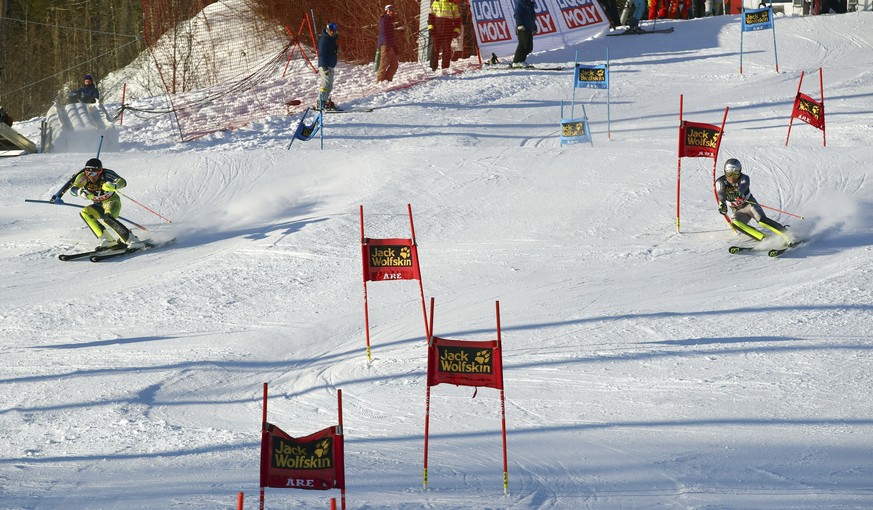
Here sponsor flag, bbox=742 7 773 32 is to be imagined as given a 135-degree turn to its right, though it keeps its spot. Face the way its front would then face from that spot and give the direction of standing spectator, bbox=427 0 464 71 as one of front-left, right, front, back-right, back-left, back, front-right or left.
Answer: front-left

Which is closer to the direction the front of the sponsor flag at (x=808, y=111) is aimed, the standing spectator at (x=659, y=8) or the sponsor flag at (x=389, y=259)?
the sponsor flag

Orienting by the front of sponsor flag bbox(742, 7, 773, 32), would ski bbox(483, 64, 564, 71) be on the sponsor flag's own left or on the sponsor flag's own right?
on the sponsor flag's own right

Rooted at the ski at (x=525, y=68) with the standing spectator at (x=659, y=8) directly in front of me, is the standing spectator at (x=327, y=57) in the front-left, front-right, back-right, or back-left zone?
back-left

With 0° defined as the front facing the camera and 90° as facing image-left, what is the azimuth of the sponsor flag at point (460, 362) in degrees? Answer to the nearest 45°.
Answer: approximately 0°

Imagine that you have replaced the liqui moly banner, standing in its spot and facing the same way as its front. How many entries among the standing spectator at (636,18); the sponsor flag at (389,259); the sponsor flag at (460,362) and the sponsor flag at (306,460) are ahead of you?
3

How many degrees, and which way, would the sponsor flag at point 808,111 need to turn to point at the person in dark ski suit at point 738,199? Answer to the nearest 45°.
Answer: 0° — it already faces them

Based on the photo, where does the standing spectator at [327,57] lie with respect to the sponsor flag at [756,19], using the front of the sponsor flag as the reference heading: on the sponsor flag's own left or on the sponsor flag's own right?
on the sponsor flag's own right

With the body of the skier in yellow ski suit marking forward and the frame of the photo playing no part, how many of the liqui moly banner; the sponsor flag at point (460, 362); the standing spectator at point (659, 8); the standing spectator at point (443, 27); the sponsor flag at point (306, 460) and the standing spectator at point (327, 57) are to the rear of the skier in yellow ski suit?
4

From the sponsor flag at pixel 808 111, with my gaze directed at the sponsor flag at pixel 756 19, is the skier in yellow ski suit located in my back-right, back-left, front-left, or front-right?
back-left

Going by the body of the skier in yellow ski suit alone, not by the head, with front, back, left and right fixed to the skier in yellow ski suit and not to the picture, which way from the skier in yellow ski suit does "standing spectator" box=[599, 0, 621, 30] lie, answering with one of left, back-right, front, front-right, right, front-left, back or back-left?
back

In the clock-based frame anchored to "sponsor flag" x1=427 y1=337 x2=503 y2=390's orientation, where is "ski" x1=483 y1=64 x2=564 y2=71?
The ski is roughly at 6 o'clock from the sponsor flag.

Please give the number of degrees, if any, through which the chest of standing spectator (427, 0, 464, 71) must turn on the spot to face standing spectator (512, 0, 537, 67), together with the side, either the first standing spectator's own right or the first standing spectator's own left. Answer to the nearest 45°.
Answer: approximately 45° to the first standing spectator's own left

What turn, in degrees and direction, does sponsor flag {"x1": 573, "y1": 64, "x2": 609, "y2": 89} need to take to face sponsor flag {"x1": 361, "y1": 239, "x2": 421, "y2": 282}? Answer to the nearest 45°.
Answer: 0° — it already faces it

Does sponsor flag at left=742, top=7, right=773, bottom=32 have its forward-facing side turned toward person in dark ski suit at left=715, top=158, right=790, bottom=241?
yes
